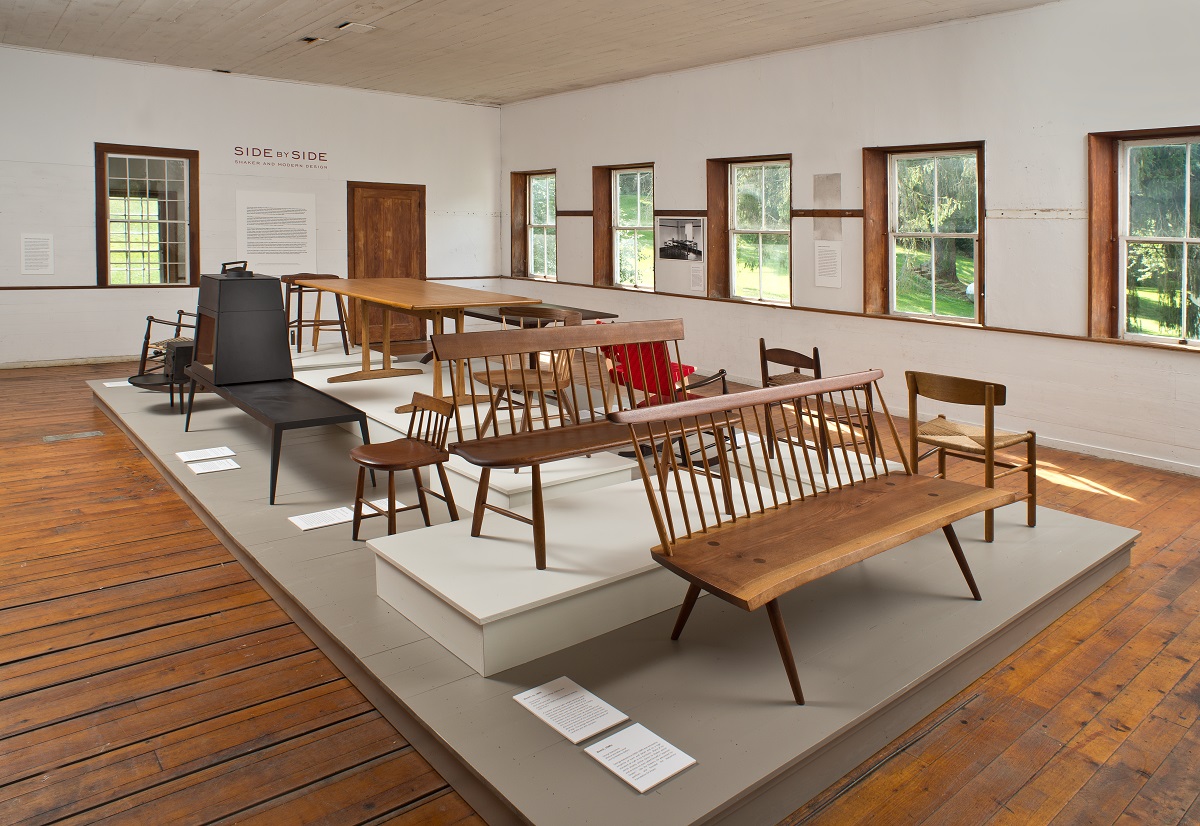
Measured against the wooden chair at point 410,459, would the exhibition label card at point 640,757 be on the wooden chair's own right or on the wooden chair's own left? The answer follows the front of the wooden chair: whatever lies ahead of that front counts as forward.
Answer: on the wooden chair's own left

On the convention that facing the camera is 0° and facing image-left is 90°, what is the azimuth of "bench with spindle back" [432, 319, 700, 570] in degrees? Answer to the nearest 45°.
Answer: approximately 315°

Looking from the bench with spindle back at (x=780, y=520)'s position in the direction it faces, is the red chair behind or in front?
behind

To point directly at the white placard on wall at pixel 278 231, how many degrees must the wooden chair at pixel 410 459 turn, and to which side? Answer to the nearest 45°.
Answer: approximately 135° to its right

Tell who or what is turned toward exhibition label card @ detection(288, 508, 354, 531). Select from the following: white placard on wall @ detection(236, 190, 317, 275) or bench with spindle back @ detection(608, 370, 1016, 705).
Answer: the white placard on wall
